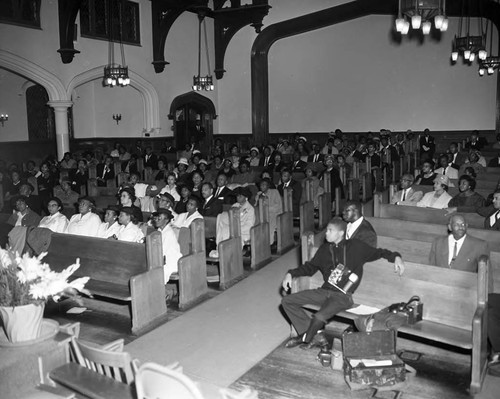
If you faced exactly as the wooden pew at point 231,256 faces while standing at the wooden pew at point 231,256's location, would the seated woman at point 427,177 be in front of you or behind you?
behind

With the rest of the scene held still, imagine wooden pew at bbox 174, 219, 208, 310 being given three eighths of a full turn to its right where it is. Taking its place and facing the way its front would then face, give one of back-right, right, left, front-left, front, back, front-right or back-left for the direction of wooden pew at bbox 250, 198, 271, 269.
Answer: front-right

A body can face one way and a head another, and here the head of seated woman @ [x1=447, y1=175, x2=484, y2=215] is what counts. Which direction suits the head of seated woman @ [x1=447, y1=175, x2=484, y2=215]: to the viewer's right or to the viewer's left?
to the viewer's left

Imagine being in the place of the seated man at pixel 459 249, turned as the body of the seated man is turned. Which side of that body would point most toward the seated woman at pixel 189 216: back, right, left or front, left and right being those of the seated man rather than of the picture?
right

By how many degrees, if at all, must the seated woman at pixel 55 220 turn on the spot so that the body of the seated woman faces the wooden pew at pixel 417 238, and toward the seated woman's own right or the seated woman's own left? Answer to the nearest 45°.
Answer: approximately 90° to the seated woman's own left

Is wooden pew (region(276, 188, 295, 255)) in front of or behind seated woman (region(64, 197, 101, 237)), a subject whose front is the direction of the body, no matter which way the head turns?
behind

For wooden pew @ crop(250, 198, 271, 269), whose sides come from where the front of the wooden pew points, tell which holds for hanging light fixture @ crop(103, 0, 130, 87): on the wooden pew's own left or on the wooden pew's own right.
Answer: on the wooden pew's own right

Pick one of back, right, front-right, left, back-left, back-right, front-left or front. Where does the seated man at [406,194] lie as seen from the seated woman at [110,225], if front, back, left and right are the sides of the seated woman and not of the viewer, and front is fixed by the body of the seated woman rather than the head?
back-left
